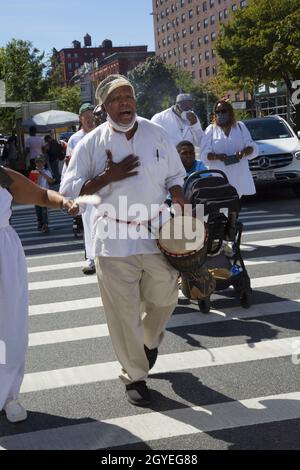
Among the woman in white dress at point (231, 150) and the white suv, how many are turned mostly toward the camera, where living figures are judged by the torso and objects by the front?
2

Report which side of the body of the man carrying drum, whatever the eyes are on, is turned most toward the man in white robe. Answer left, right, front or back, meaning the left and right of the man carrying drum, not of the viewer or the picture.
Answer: back

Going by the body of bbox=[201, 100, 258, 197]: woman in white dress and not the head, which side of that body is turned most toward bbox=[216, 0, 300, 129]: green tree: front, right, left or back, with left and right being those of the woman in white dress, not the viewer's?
back

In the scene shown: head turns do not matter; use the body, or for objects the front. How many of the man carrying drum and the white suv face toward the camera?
2

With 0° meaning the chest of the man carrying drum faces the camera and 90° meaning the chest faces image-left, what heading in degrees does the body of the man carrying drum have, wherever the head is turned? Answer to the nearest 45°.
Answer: approximately 0°

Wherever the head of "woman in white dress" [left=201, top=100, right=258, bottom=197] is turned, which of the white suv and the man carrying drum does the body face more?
the man carrying drum

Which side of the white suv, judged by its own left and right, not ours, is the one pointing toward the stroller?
front

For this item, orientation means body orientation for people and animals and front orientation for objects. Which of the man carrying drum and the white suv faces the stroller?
the white suv

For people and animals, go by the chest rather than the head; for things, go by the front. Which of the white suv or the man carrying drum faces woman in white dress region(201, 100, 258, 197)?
the white suv

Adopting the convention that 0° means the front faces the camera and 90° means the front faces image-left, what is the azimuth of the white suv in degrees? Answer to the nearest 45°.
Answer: approximately 0°

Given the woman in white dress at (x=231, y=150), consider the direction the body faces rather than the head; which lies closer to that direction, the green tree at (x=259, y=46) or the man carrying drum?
the man carrying drum
